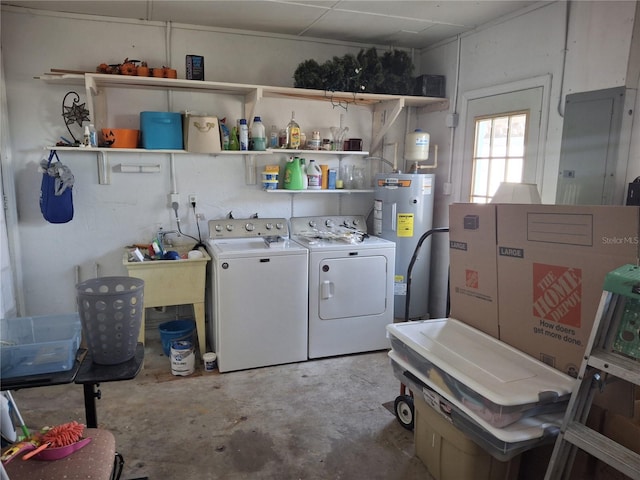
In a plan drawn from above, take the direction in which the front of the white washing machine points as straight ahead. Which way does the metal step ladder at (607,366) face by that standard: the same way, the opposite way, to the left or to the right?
to the right

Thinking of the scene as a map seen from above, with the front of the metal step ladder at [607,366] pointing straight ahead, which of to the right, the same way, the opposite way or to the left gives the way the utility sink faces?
to the left

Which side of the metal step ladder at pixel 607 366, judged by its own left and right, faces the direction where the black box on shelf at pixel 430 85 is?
right

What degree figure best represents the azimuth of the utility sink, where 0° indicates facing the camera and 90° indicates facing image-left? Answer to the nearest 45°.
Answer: approximately 0°

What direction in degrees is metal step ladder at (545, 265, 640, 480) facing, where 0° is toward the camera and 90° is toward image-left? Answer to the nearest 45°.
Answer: approximately 45°

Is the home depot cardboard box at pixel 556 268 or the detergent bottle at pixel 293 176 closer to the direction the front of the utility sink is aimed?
the home depot cardboard box

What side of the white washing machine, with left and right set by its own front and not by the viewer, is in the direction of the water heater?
left

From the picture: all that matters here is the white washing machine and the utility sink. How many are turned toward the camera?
2
